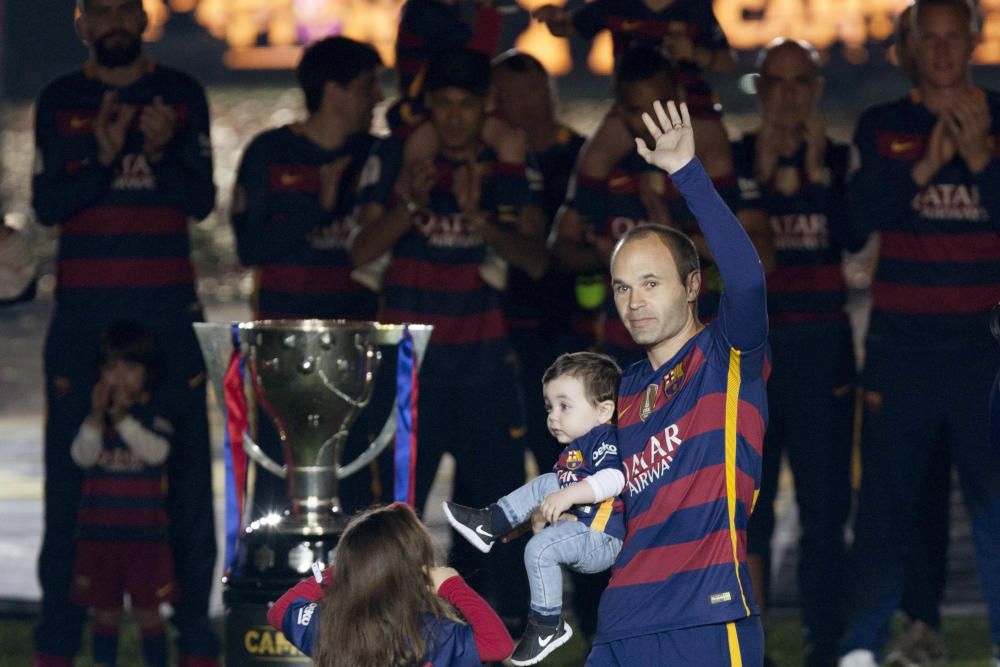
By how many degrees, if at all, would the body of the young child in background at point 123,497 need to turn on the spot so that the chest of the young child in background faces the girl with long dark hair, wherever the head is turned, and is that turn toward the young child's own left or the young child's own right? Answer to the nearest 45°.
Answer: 0° — they already face them

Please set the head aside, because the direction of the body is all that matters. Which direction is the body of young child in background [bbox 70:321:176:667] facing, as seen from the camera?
toward the camera

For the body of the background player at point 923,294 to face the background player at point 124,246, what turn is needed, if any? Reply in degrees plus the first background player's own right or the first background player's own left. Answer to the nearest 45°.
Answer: approximately 90° to the first background player's own right

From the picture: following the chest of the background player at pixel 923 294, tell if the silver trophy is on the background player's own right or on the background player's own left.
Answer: on the background player's own right

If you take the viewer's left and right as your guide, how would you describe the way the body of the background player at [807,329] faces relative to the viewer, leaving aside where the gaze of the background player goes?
facing the viewer

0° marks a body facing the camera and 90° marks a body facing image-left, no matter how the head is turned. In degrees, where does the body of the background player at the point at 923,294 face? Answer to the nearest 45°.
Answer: approximately 0°

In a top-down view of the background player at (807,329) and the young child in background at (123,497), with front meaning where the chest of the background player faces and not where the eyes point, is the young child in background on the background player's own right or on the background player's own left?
on the background player's own right

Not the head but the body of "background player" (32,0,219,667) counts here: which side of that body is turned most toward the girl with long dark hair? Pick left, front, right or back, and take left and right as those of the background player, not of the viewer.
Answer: front

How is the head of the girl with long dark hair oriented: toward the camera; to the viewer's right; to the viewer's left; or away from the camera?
away from the camera

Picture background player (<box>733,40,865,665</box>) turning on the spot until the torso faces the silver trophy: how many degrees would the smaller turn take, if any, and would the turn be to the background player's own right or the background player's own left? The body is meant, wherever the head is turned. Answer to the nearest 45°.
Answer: approximately 45° to the background player's own right

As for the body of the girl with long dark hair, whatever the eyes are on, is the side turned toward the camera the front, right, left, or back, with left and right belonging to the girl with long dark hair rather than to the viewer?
back

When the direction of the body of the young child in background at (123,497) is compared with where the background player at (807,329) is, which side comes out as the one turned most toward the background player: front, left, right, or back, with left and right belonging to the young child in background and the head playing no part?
left

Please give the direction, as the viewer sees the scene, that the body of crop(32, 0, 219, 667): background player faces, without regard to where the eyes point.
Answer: toward the camera

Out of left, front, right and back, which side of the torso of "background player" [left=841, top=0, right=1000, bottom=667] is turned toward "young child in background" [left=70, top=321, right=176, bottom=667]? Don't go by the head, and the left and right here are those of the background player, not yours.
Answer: right

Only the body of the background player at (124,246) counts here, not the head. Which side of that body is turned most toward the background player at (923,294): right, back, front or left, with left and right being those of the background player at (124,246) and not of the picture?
left
